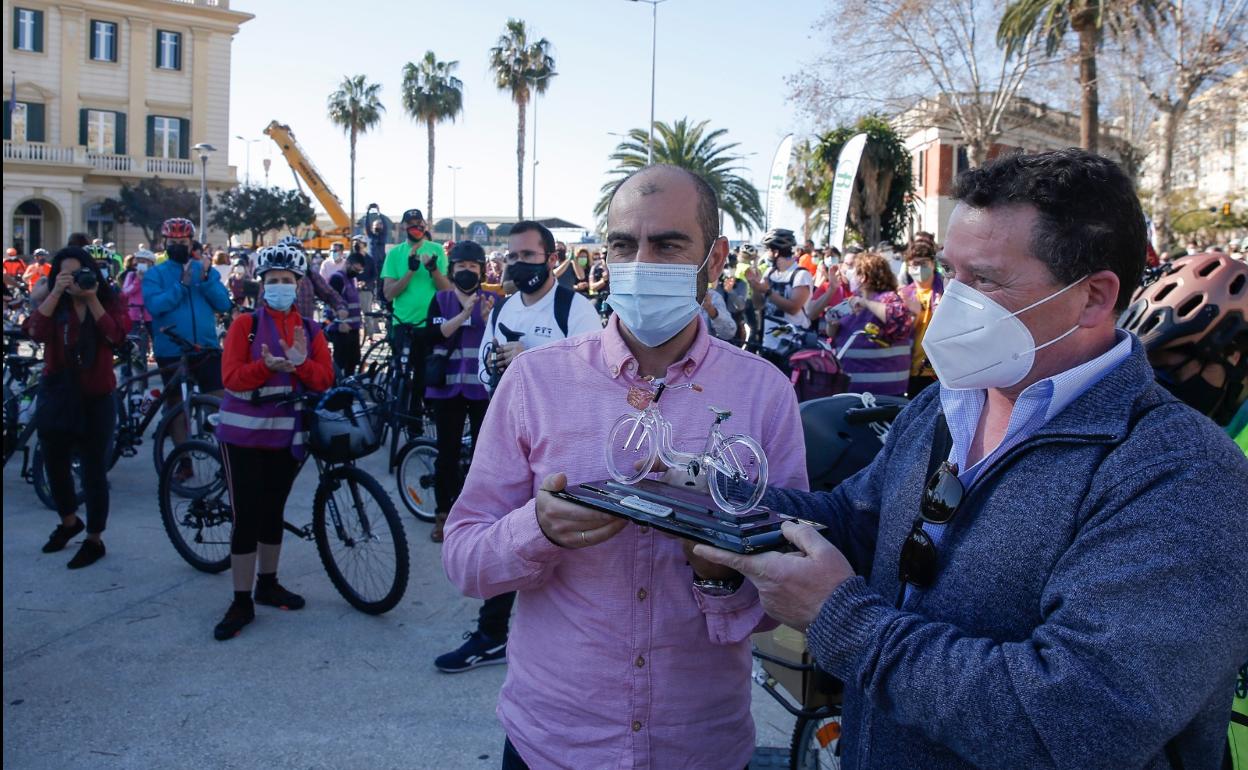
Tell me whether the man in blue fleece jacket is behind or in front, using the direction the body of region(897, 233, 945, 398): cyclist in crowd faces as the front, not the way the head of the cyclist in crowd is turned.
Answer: in front

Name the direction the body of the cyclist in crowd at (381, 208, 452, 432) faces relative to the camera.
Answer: toward the camera

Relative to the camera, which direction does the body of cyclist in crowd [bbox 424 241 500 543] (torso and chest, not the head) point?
toward the camera

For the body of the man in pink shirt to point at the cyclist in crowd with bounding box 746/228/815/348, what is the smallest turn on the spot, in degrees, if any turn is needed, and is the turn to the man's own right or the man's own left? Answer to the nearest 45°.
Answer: approximately 180°

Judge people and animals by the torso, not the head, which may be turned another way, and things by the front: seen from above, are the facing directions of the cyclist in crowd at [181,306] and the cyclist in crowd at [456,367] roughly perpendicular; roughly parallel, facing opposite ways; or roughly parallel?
roughly parallel

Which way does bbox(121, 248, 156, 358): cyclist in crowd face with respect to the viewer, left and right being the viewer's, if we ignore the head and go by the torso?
facing the viewer and to the right of the viewer

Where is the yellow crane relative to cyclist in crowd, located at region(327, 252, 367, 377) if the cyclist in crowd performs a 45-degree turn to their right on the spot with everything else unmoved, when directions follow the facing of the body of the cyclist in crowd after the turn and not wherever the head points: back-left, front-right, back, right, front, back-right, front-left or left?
back

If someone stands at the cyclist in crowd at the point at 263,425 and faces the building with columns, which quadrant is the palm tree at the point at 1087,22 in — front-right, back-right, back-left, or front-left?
front-right

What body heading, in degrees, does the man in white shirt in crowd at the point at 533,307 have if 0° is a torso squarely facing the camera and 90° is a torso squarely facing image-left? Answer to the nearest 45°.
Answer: approximately 45°

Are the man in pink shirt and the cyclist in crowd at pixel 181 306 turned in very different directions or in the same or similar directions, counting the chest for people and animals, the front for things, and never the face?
same or similar directions

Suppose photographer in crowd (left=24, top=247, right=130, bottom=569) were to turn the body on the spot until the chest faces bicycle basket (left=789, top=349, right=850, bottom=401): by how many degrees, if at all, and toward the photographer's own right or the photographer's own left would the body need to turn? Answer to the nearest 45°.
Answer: approximately 90° to the photographer's own left

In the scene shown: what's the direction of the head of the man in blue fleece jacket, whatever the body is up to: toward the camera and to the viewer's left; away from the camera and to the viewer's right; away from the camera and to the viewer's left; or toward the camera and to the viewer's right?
toward the camera and to the viewer's left

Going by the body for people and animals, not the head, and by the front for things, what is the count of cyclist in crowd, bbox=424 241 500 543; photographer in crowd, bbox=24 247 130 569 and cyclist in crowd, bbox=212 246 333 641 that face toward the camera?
3

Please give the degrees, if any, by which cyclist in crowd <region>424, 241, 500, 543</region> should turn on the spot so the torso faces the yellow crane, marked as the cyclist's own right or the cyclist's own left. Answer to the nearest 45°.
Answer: approximately 180°

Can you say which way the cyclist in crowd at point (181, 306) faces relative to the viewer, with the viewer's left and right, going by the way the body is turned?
facing the viewer
